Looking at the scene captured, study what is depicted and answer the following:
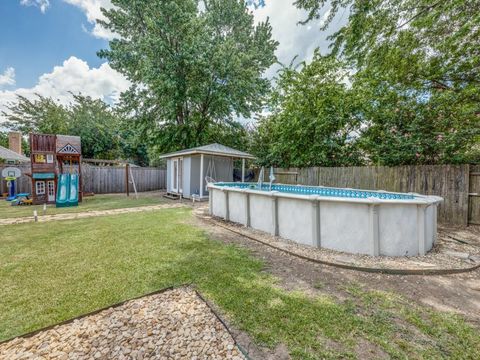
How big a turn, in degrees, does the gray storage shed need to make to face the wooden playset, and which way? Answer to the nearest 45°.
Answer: approximately 45° to its right

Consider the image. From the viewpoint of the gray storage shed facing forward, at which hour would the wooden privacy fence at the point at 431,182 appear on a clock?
The wooden privacy fence is roughly at 9 o'clock from the gray storage shed.

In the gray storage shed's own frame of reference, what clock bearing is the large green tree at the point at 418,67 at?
The large green tree is roughly at 9 o'clock from the gray storage shed.

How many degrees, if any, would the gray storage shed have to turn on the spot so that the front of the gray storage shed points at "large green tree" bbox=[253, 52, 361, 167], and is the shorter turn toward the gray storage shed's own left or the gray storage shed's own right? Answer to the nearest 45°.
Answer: approximately 135° to the gray storage shed's own left

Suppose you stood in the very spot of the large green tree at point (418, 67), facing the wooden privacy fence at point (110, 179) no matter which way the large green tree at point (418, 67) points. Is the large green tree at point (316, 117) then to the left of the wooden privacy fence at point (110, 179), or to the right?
right

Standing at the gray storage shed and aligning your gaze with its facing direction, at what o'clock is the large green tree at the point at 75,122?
The large green tree is roughly at 3 o'clock from the gray storage shed.

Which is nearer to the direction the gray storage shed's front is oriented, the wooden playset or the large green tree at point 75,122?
the wooden playset

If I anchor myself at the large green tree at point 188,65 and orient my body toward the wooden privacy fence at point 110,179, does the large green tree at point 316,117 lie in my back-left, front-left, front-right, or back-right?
back-left

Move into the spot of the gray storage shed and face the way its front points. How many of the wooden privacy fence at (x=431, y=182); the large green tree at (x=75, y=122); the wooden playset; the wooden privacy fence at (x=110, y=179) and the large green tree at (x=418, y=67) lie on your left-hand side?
2

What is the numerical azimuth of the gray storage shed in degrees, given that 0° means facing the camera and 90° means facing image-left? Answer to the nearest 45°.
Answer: approximately 45°

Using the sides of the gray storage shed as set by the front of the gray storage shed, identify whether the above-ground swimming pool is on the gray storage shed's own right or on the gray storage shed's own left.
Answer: on the gray storage shed's own left

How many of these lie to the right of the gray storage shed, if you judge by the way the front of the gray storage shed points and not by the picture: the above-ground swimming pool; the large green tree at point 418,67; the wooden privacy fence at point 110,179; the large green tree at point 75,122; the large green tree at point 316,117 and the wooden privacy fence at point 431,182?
2

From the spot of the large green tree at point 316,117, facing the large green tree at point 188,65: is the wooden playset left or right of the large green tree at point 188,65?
left

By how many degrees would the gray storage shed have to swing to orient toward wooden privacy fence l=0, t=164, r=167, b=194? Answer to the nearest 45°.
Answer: approximately 90° to its right
